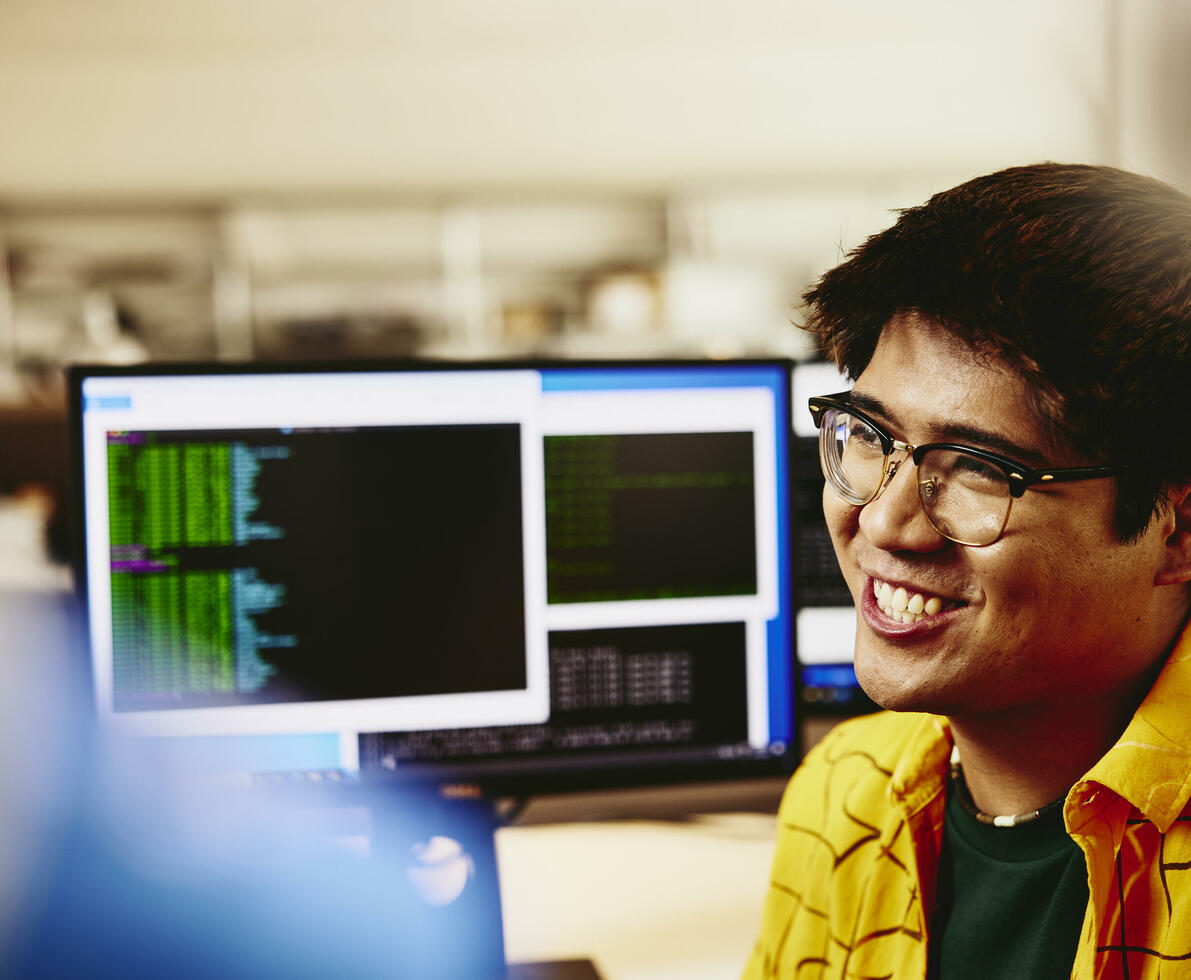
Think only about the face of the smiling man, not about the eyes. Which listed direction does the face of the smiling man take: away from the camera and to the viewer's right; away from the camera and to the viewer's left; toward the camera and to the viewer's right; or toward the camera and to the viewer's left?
toward the camera and to the viewer's left

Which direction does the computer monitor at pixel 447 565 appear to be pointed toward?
toward the camera

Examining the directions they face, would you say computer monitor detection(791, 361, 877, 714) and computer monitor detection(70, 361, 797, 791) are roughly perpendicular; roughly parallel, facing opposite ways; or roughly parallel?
roughly parallel

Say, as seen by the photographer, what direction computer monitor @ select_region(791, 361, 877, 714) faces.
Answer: facing the viewer

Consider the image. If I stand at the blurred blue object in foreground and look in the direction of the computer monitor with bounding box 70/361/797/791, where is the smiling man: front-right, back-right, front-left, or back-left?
front-right

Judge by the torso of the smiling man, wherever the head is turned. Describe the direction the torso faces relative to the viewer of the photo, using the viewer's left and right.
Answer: facing the viewer and to the left of the viewer

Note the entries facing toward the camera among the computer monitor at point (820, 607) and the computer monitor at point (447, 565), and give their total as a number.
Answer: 2
